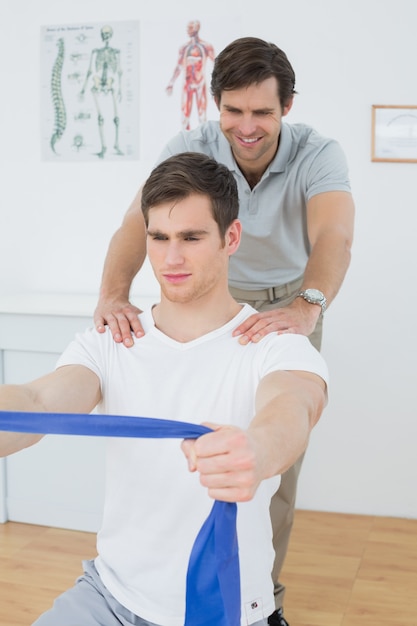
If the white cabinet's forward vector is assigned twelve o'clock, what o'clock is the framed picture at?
The framed picture is roughly at 9 o'clock from the white cabinet.

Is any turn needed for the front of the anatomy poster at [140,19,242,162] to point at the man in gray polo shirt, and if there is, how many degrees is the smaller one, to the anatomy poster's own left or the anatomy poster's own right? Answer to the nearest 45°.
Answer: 0° — it already faces them

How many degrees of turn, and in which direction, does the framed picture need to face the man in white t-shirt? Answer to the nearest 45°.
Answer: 0° — it already faces them

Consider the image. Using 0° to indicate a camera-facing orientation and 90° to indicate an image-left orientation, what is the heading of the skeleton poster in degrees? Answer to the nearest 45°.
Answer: approximately 0°

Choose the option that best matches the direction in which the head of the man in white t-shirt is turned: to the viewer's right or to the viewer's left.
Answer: to the viewer's left

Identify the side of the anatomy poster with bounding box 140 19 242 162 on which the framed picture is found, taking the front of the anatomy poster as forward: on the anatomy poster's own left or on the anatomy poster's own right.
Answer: on the anatomy poster's own left

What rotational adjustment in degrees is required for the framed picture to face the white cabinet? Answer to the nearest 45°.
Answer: approximately 90° to its right
